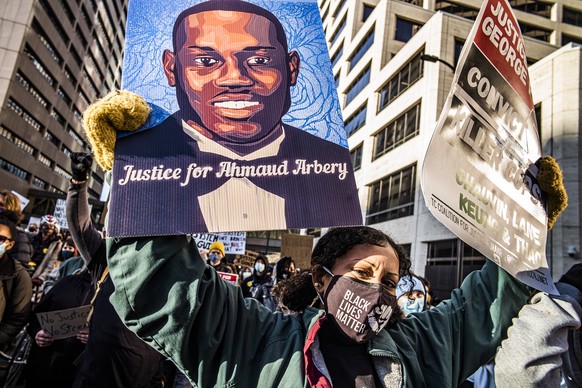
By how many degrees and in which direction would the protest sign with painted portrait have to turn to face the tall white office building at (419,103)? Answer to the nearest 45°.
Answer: approximately 135° to its left

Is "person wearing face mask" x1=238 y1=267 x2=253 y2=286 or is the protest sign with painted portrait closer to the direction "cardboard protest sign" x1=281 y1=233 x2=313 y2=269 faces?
the protest sign with painted portrait
